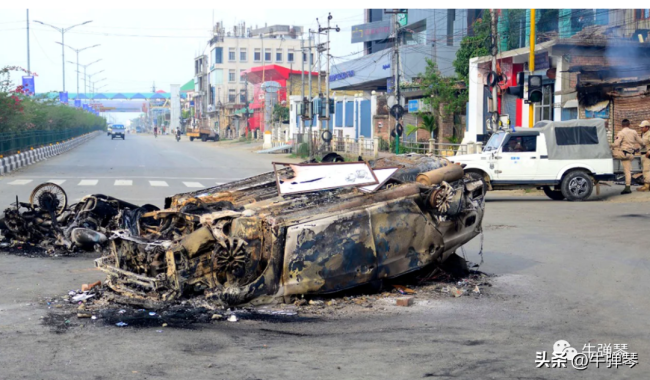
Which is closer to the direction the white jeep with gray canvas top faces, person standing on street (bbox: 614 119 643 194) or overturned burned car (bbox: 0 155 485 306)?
the overturned burned car

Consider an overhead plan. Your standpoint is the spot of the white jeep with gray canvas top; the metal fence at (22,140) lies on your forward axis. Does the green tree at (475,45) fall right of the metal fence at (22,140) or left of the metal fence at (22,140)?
right

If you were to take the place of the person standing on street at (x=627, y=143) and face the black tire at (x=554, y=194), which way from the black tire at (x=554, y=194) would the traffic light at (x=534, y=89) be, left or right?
right

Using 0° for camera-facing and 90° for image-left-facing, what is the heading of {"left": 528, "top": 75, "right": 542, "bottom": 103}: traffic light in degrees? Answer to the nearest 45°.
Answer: approximately 0°

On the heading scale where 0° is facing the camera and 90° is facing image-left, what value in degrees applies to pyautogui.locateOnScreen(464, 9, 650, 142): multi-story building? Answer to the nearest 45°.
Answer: approximately 45°

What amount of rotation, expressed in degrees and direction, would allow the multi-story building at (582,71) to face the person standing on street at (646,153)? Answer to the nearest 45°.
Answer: approximately 45° to its left

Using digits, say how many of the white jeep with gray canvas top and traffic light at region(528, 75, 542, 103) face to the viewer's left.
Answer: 1

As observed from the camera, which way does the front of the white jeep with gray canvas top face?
facing to the left of the viewer

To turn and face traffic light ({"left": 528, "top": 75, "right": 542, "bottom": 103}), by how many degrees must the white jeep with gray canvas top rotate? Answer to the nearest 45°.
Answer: approximately 90° to its right
